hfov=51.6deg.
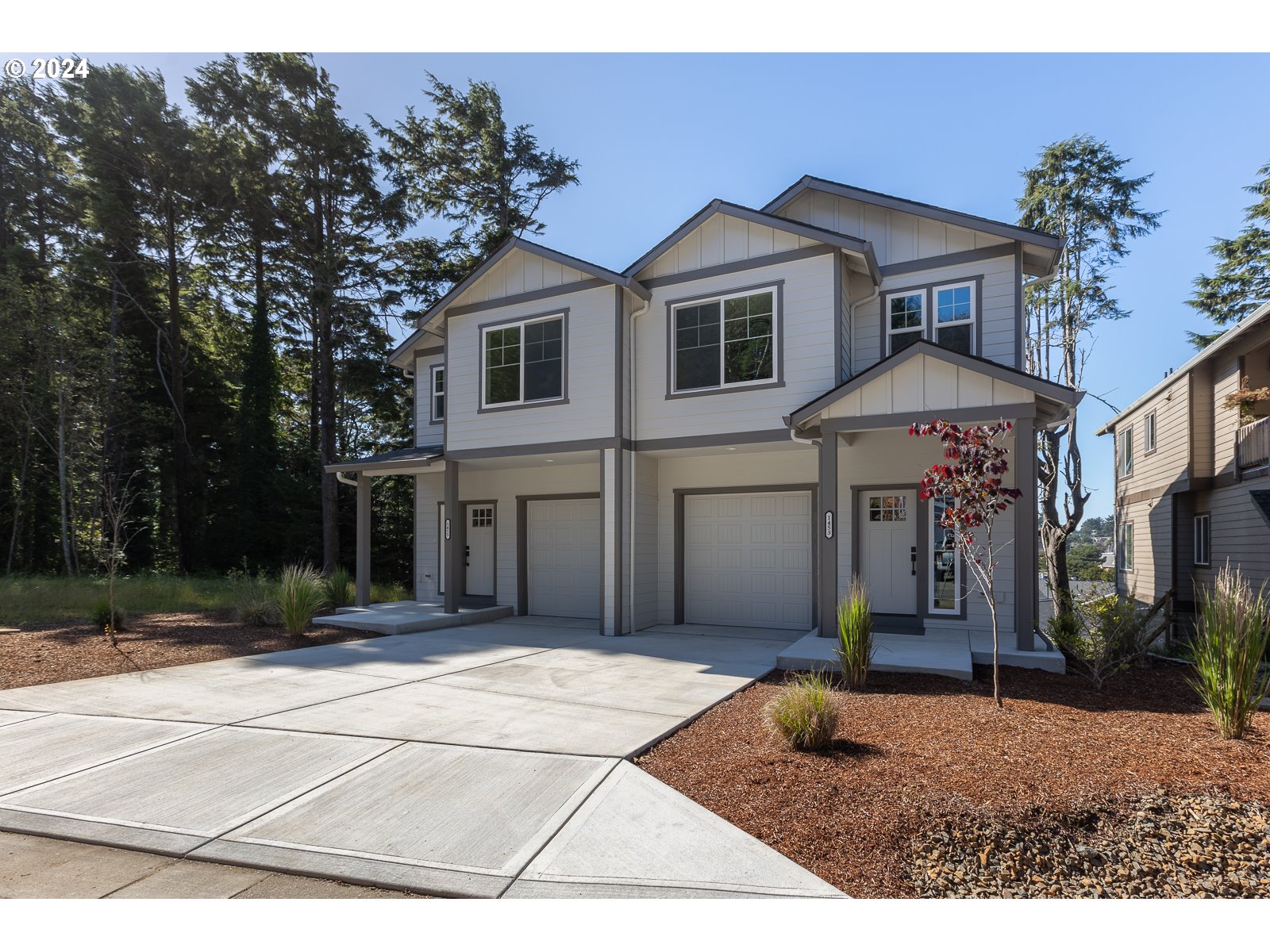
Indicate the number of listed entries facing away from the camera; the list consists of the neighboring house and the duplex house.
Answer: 0

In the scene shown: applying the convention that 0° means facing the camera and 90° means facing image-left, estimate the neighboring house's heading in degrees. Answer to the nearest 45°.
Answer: approximately 45°

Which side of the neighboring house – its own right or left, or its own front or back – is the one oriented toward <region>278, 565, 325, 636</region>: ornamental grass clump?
right

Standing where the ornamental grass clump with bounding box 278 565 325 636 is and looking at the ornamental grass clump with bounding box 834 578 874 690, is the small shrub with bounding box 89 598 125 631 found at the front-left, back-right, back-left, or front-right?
back-right

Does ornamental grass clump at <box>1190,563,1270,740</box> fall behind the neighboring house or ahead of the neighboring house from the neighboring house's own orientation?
ahead

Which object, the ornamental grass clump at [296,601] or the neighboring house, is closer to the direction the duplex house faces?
the ornamental grass clump

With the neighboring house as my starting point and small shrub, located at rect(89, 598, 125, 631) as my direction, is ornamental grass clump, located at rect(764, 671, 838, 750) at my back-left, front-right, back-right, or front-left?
front-left

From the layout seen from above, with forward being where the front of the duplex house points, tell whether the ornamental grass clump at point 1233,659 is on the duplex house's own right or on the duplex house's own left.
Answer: on the duplex house's own left

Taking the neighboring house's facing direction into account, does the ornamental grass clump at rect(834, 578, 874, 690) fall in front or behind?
in front

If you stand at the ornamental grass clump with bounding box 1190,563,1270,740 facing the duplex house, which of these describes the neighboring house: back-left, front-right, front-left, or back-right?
front-right

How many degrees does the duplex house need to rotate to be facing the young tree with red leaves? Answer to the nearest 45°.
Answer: approximately 45° to its left

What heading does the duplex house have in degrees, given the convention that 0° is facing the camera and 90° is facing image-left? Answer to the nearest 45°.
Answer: approximately 45°
